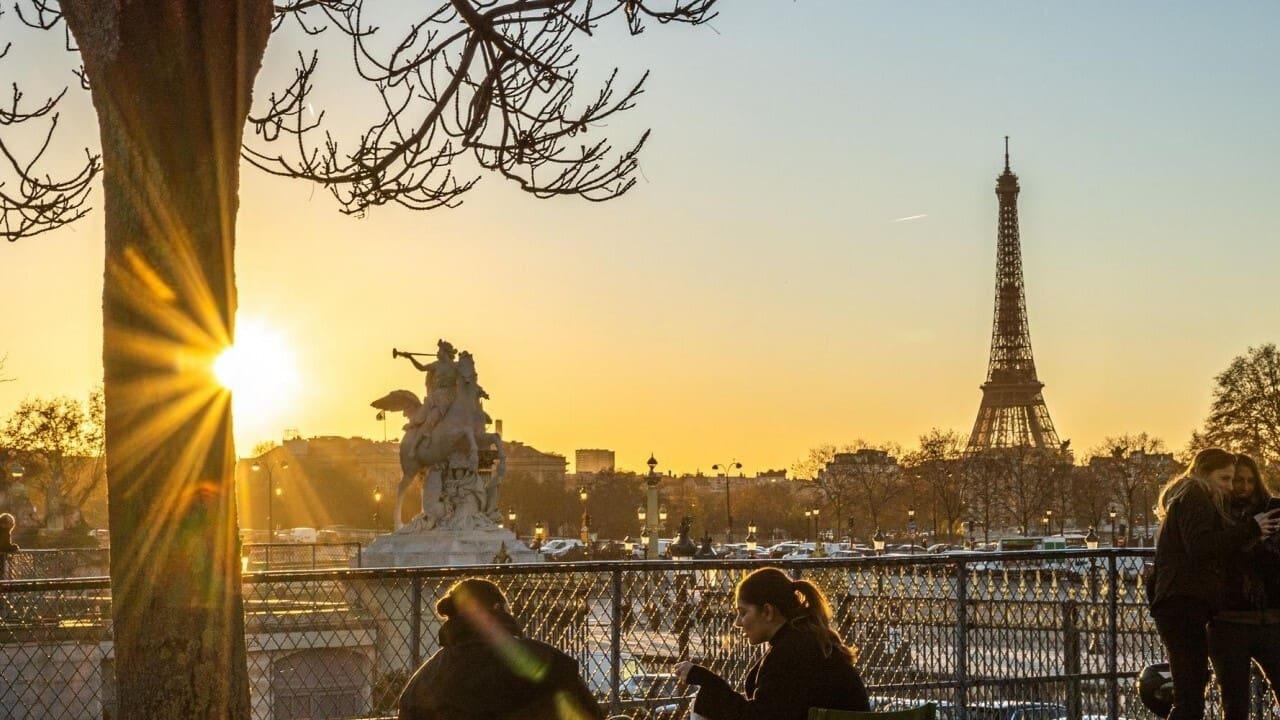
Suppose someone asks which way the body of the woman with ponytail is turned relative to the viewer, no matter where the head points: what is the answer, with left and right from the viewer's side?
facing to the left of the viewer

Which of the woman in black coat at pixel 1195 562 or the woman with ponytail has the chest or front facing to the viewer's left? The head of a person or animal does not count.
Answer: the woman with ponytail

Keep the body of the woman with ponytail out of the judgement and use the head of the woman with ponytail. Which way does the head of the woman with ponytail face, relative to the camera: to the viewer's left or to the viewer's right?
to the viewer's left

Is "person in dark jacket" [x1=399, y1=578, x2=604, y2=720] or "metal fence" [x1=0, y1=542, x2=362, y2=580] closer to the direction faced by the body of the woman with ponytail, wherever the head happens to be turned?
the person in dark jacket

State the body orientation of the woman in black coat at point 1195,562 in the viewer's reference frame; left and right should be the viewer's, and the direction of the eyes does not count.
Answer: facing to the right of the viewer

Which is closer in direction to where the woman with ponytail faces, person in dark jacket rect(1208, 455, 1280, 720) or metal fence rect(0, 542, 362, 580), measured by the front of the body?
the metal fence
